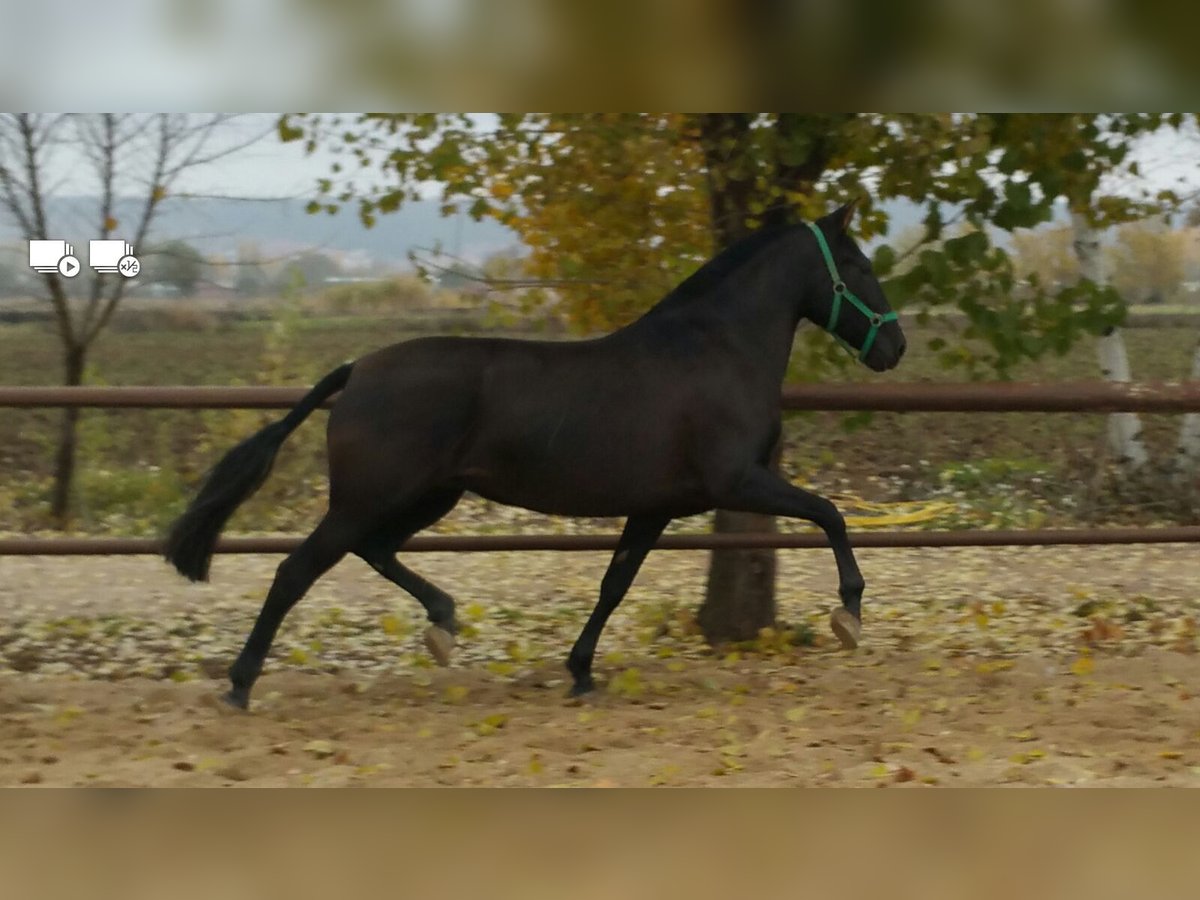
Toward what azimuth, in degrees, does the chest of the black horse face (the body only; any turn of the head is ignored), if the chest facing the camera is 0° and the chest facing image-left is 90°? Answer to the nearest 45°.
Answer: approximately 270°

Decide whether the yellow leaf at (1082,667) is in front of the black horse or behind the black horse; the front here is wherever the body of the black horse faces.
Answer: in front
